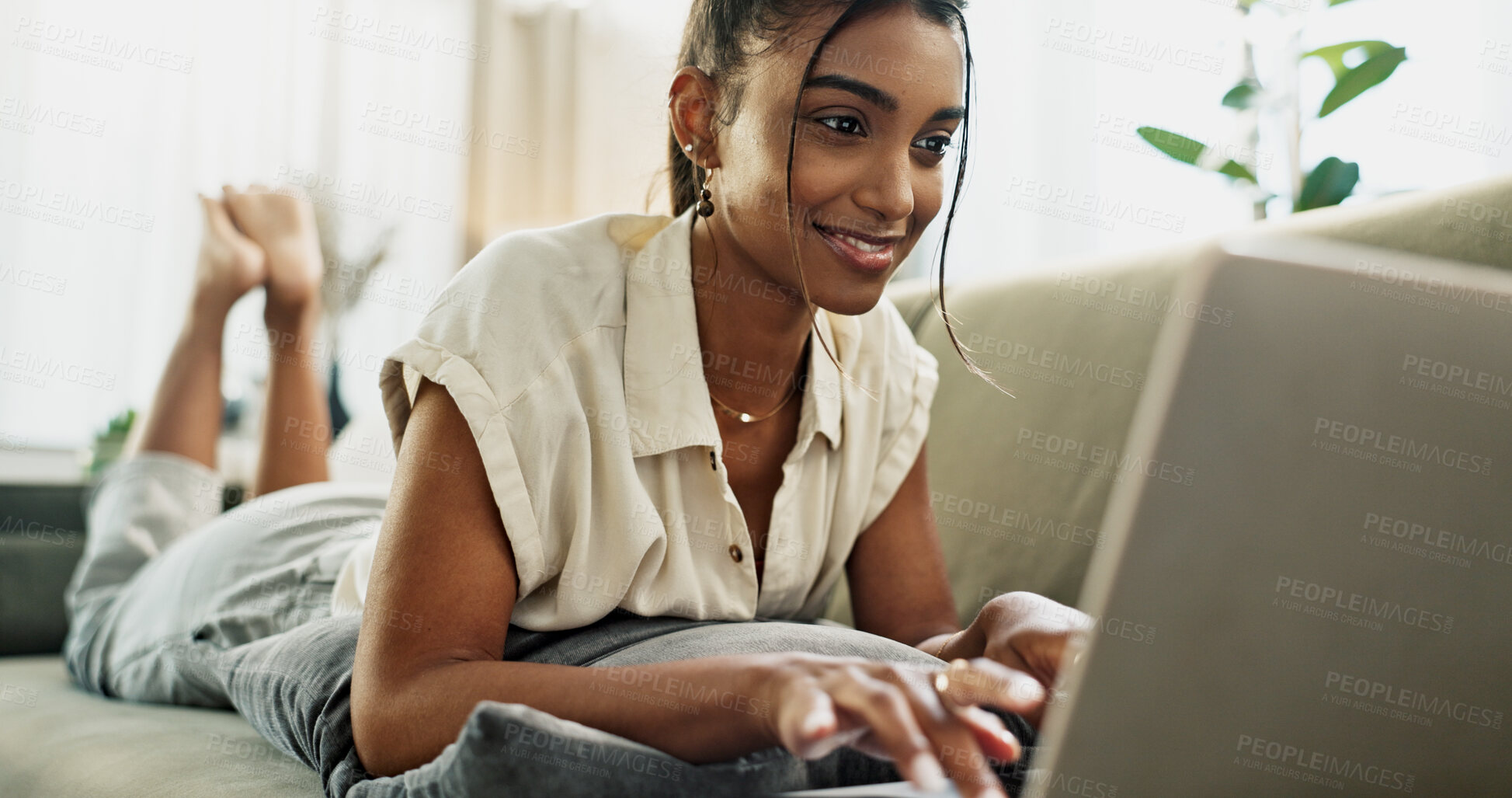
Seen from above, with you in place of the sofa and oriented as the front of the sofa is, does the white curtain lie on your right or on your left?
on your right

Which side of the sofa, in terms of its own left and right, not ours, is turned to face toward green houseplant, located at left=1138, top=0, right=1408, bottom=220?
back

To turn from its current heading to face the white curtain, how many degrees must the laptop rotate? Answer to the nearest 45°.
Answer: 0° — it already faces it

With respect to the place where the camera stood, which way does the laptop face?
facing away from the viewer and to the left of the viewer

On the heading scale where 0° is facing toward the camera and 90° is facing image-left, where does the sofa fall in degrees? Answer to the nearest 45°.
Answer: approximately 45°
